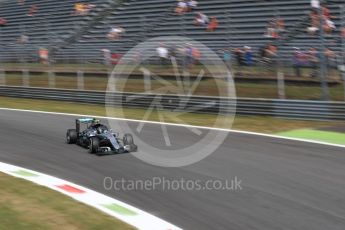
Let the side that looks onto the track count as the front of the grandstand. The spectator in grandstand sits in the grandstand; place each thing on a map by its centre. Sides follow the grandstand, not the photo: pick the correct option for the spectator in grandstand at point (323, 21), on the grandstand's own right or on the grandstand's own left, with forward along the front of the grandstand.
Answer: on the grandstand's own left

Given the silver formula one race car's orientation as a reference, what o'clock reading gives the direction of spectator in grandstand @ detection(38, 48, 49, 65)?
The spectator in grandstand is roughly at 7 o'clock from the silver formula one race car.

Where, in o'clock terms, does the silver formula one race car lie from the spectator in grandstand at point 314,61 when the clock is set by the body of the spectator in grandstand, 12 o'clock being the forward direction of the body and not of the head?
The silver formula one race car is roughly at 1 o'clock from the spectator in grandstand.

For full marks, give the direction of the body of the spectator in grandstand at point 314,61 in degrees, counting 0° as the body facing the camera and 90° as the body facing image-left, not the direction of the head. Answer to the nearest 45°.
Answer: approximately 0°

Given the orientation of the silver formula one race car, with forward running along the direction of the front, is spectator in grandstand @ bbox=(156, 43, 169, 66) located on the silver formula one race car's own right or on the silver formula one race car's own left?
on the silver formula one race car's own left

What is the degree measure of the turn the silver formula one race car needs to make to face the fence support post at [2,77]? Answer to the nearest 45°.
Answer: approximately 135° to its left

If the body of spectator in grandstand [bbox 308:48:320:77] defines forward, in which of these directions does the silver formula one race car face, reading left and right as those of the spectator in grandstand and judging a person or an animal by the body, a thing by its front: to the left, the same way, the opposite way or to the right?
to the left

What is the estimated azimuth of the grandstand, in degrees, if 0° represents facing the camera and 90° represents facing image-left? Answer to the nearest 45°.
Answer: approximately 0°

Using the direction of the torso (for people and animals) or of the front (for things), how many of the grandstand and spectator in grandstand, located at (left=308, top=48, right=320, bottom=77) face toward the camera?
2

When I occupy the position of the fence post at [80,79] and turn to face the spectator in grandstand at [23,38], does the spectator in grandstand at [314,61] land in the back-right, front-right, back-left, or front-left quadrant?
back-right
